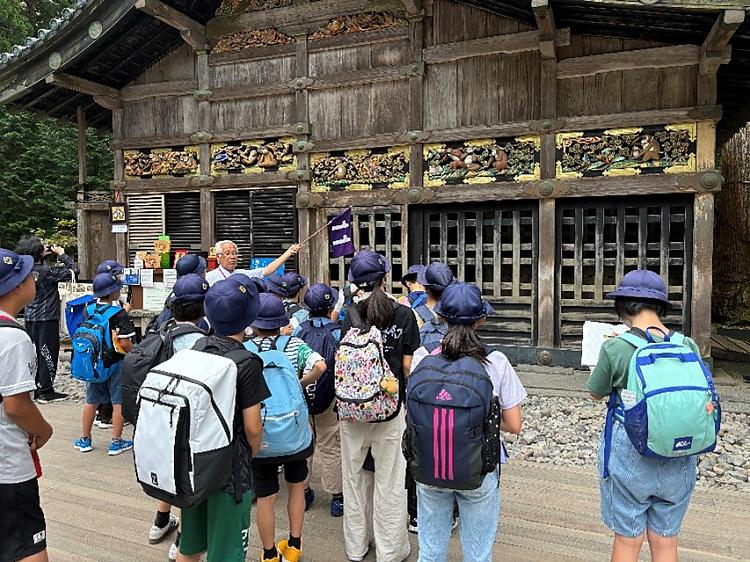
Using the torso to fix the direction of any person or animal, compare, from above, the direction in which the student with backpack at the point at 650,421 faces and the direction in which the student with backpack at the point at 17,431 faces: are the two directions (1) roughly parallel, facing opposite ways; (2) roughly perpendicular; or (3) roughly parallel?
roughly perpendicular

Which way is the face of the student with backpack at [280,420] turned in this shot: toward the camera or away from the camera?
away from the camera

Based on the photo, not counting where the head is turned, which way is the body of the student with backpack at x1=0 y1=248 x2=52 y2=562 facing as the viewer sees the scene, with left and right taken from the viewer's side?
facing to the right of the viewer

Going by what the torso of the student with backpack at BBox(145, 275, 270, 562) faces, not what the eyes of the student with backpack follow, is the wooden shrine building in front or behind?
in front

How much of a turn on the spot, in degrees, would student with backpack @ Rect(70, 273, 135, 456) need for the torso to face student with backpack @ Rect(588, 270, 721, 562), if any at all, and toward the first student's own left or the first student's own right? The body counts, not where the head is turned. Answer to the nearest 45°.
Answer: approximately 90° to the first student's own right

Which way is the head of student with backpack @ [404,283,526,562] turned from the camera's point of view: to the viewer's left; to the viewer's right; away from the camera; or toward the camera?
away from the camera

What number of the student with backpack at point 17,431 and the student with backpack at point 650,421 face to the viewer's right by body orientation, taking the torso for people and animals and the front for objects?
1

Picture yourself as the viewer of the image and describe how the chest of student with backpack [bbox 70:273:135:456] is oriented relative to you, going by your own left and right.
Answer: facing away from the viewer and to the right of the viewer

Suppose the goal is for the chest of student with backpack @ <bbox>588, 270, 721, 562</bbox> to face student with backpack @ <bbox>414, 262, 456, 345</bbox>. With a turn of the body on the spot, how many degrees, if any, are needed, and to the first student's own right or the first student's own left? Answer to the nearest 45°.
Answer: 0° — they already face them

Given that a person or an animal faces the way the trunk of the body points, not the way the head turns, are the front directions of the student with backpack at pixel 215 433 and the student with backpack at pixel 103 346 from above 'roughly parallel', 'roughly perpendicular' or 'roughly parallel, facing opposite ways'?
roughly parallel

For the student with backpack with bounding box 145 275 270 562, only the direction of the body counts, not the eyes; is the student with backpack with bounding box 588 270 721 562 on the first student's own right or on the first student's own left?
on the first student's own right

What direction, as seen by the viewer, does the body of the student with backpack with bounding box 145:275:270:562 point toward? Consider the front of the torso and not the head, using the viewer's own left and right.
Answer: facing away from the viewer and to the right of the viewer

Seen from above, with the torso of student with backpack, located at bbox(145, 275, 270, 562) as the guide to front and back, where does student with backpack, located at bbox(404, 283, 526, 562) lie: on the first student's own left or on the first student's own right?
on the first student's own right

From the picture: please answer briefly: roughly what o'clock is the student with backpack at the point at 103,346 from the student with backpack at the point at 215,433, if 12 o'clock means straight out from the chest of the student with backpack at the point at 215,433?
the student with backpack at the point at 103,346 is roughly at 10 o'clock from the student with backpack at the point at 215,433.

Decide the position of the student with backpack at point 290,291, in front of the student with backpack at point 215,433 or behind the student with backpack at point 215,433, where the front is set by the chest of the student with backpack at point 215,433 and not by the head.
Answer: in front

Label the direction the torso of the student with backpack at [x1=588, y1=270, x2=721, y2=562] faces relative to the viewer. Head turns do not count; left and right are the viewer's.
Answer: facing away from the viewer and to the left of the viewer

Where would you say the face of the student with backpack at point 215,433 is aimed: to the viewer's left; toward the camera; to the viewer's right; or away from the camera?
away from the camera
